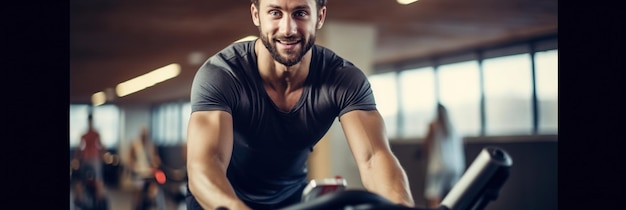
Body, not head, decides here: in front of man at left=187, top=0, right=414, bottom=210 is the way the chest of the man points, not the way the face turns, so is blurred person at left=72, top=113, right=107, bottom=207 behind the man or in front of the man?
behind

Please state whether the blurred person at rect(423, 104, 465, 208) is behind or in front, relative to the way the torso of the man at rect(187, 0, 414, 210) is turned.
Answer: behind

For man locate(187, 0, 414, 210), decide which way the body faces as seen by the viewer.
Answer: toward the camera

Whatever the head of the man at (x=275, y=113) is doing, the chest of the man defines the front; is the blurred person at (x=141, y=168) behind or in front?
behind

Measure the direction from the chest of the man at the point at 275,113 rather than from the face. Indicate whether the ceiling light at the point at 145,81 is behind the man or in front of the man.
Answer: behind
